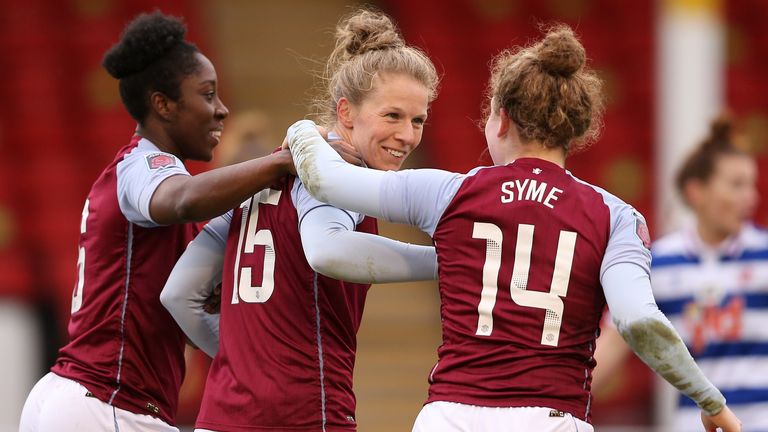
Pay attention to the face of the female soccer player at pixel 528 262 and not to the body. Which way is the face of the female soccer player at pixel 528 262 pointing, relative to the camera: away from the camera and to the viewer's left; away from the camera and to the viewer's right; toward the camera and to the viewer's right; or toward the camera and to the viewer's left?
away from the camera and to the viewer's left

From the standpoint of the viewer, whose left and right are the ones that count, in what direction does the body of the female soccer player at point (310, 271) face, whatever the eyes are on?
facing away from the viewer and to the right of the viewer

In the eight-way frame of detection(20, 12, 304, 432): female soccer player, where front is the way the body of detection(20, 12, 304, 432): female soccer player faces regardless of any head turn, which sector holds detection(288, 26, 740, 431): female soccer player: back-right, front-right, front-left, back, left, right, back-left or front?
front-right

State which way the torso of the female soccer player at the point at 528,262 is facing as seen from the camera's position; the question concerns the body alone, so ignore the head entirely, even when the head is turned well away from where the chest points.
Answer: away from the camera

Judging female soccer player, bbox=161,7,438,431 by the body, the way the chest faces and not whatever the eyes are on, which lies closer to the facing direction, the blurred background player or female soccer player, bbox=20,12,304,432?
the blurred background player

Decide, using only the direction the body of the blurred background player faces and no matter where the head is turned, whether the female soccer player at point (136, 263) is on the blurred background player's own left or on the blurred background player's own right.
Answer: on the blurred background player's own right

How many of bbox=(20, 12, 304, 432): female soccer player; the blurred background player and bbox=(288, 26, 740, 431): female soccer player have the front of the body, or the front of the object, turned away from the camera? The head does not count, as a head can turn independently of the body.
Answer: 1

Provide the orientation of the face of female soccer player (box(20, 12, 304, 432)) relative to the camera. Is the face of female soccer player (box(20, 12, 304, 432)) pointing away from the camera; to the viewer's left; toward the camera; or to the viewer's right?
to the viewer's right

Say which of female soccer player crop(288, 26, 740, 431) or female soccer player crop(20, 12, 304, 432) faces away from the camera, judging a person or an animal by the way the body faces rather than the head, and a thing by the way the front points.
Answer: female soccer player crop(288, 26, 740, 431)

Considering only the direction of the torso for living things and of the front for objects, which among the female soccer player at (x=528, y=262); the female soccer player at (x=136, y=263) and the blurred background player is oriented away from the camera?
the female soccer player at (x=528, y=262)

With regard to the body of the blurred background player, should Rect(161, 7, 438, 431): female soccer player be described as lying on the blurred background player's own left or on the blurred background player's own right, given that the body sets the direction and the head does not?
on the blurred background player's own right

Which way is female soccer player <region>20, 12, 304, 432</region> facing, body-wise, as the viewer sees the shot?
to the viewer's right

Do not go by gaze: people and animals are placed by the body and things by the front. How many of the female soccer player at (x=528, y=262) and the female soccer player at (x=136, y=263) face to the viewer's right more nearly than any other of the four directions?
1
